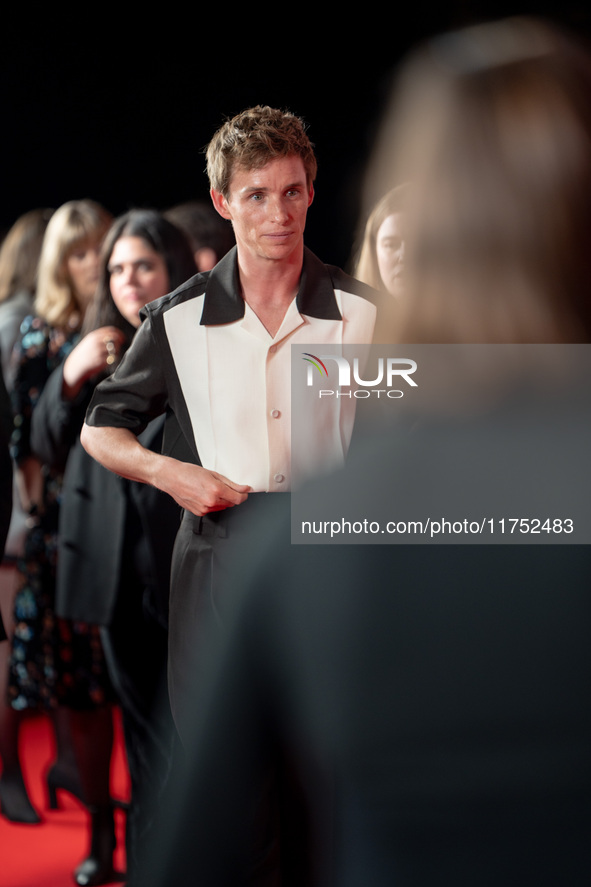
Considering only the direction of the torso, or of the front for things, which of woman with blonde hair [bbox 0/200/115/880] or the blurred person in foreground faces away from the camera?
the blurred person in foreground

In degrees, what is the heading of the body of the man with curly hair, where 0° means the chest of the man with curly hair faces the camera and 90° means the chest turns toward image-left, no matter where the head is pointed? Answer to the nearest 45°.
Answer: approximately 315°

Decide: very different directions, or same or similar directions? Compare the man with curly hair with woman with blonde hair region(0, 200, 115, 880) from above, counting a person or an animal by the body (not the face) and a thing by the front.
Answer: same or similar directions

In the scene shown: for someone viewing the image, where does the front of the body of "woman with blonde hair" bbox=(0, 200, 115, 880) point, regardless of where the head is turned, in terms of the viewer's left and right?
facing the viewer and to the right of the viewer

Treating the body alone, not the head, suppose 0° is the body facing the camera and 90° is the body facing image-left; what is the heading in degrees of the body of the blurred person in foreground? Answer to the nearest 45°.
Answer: approximately 180°

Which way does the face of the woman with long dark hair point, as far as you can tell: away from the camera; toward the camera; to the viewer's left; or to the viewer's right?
toward the camera
